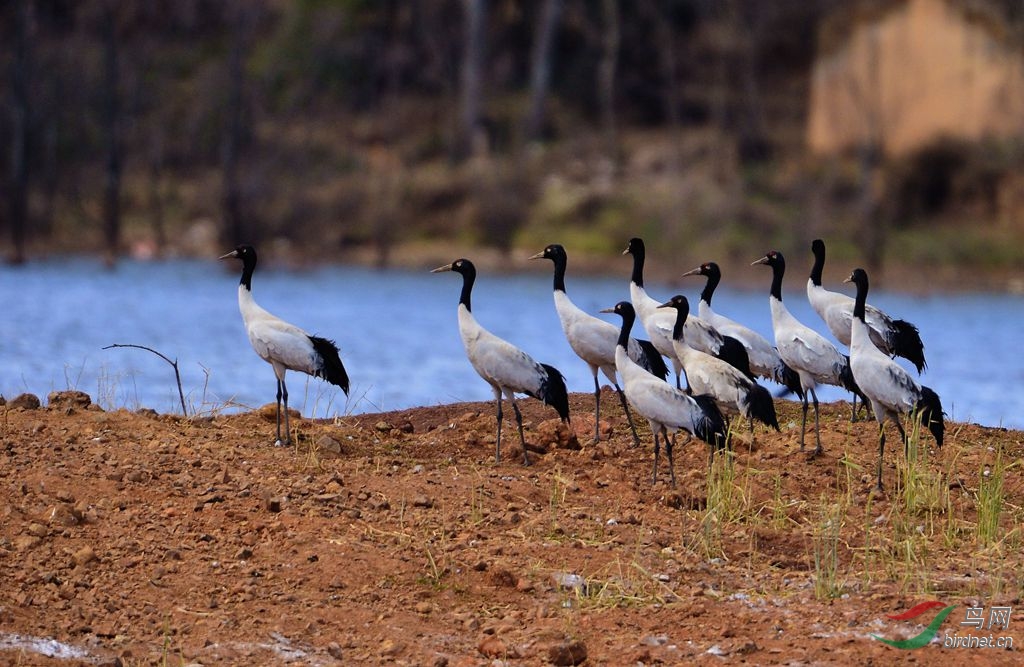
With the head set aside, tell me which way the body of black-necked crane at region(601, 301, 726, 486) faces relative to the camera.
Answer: to the viewer's left

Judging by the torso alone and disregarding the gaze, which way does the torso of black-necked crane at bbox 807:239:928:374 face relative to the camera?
to the viewer's left

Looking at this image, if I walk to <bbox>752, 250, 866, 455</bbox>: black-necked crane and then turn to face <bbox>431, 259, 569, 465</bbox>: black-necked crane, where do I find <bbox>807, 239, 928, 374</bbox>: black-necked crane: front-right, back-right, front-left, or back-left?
back-right

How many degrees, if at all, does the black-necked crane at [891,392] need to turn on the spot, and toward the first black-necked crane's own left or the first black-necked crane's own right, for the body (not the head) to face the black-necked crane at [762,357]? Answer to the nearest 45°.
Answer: approximately 45° to the first black-necked crane's own right

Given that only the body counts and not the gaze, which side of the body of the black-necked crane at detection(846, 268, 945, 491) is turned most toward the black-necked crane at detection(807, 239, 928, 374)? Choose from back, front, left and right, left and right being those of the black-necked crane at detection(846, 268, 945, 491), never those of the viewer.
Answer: right

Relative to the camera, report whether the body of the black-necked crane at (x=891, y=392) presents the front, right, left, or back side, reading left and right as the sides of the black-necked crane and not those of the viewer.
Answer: left

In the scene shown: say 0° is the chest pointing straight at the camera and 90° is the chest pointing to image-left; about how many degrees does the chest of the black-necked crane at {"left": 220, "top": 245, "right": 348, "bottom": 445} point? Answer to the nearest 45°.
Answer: approximately 90°

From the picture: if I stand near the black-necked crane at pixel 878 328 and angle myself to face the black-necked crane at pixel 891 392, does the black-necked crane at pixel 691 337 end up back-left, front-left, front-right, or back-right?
front-right

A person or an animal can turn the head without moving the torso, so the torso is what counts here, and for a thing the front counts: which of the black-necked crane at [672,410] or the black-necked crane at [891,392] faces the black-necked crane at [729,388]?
the black-necked crane at [891,392]

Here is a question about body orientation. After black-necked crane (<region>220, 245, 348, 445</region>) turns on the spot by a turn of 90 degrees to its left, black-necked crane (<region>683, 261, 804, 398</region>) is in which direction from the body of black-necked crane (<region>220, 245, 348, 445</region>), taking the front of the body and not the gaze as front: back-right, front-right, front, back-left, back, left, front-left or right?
left

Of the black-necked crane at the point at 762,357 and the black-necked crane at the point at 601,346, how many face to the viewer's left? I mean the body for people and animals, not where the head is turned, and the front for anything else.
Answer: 2

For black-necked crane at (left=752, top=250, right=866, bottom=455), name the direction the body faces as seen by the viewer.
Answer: to the viewer's left

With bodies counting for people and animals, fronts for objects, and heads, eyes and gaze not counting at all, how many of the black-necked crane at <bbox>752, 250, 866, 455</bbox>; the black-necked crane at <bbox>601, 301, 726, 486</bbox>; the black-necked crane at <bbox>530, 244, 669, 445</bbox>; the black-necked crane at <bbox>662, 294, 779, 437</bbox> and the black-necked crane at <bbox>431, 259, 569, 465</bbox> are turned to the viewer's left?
5

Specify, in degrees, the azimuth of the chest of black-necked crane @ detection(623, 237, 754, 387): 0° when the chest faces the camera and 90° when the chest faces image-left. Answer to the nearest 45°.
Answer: approximately 90°

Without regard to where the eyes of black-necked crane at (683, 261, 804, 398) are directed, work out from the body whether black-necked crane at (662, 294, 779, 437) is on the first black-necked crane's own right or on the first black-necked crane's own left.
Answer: on the first black-necked crane's own left

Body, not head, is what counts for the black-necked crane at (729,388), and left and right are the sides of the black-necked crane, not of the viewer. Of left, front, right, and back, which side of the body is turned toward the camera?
left

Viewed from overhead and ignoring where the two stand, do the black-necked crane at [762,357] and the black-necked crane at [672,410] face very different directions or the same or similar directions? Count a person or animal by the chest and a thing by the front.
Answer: same or similar directions

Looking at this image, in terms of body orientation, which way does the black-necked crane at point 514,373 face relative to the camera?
to the viewer's left

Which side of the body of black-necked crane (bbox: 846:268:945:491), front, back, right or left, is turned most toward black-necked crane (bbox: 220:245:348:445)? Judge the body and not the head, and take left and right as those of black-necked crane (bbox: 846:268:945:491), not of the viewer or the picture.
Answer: front

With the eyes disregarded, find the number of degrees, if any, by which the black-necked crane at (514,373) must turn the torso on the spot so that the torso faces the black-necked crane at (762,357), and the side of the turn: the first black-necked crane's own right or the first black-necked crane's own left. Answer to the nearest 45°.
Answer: approximately 135° to the first black-necked crane's own right

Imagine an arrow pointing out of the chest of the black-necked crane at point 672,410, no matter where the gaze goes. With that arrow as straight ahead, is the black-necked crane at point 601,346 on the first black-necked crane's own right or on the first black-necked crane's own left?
on the first black-necked crane's own right
